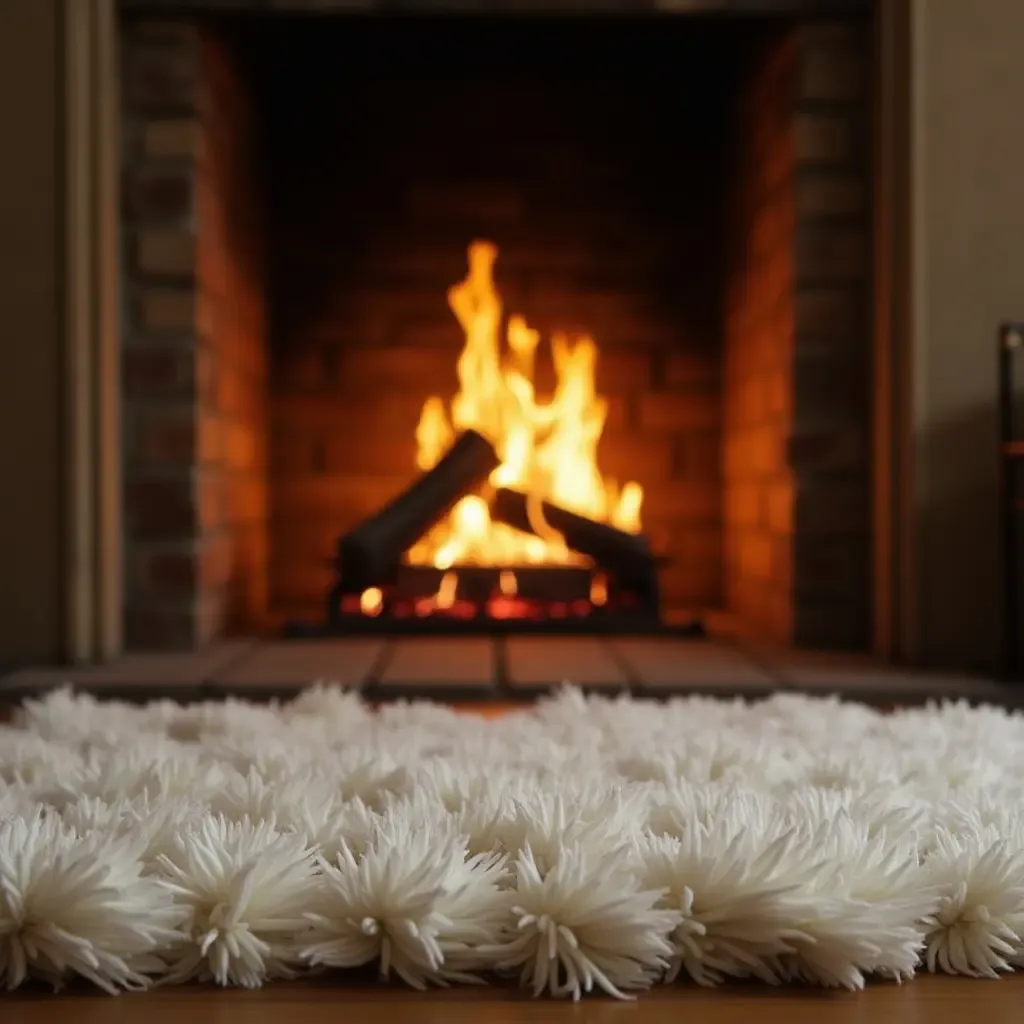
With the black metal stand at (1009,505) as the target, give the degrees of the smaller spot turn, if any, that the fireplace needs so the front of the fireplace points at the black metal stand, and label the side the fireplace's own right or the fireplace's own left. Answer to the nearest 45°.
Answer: approximately 45° to the fireplace's own left

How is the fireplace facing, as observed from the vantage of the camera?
facing the viewer

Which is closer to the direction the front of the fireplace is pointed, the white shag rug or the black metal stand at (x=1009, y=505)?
the white shag rug

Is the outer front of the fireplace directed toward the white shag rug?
yes
